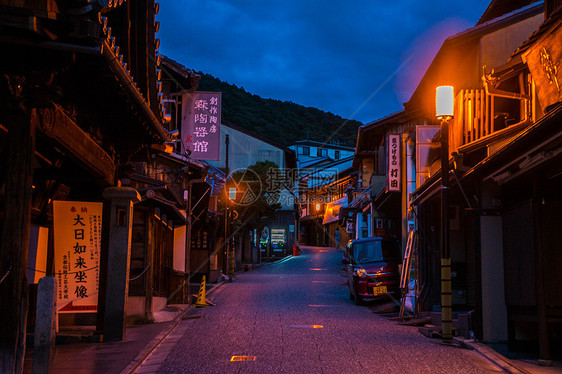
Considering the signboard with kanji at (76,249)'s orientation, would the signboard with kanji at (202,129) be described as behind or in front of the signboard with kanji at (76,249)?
behind

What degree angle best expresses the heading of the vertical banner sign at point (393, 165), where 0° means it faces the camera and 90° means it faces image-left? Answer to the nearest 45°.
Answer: approximately 0°

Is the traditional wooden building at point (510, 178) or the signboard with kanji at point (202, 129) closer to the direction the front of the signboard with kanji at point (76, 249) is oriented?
the traditional wooden building

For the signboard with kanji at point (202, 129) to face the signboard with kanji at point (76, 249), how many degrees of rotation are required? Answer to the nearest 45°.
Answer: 0° — it already faces it

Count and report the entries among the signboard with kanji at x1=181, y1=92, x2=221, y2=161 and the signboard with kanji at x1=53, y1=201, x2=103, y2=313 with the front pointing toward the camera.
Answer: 2
